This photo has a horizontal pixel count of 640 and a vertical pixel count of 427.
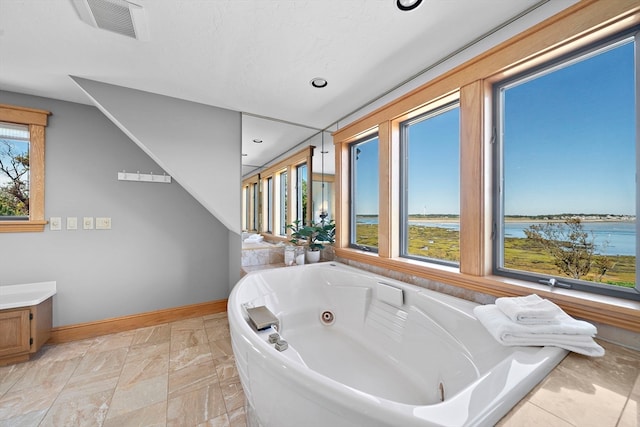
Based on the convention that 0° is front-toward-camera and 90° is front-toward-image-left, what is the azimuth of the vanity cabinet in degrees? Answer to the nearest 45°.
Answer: approximately 0°

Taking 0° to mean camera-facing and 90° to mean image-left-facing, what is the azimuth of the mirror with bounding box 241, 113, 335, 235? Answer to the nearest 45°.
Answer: approximately 315°

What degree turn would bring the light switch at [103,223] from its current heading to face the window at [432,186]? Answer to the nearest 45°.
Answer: approximately 45° to its left

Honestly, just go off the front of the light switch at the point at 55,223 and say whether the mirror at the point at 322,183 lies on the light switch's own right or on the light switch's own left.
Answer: on the light switch's own left

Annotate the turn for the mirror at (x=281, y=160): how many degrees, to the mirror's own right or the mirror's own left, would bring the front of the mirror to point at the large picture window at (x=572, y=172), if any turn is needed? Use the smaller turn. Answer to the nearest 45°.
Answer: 0° — it already faces it

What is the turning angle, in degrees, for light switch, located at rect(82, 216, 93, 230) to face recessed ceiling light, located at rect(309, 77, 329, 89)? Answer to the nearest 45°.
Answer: approximately 45° to its left
